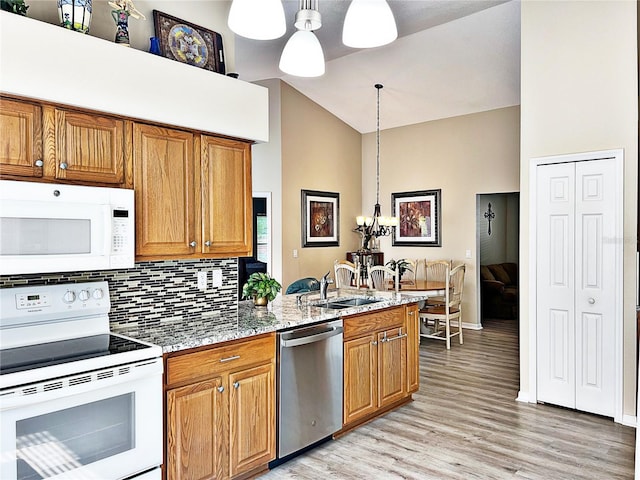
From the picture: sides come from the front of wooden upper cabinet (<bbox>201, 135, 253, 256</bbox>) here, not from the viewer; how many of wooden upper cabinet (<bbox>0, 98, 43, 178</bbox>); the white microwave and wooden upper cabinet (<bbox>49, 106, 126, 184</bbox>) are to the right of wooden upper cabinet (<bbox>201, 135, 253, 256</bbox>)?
3

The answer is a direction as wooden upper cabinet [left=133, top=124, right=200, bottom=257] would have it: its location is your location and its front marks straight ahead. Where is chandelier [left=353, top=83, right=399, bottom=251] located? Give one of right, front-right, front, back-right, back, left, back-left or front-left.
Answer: left

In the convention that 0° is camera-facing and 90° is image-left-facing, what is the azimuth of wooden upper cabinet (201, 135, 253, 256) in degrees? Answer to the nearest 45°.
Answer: approximately 315°

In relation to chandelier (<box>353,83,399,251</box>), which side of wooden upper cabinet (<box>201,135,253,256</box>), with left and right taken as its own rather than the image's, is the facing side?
left

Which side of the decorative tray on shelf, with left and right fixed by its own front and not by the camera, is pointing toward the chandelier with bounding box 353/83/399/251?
left

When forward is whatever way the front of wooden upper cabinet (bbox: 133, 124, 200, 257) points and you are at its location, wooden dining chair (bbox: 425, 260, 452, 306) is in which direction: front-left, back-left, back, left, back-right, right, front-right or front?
left

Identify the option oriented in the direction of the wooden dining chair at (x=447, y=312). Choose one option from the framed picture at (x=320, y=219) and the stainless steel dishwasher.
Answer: the framed picture
